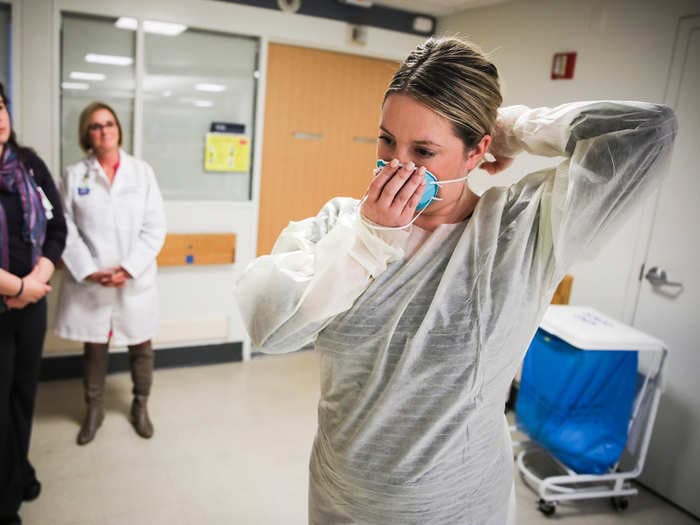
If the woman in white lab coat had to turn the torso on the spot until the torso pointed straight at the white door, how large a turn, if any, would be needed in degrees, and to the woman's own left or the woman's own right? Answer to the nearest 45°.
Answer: approximately 45° to the woman's own left

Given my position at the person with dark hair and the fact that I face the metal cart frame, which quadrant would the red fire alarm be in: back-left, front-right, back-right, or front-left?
front-left

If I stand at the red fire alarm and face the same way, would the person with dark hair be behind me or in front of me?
in front

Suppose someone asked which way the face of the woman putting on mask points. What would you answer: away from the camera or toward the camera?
toward the camera

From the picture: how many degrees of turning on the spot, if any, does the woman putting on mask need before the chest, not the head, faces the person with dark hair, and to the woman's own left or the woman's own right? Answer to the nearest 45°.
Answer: approximately 90° to the woman's own right

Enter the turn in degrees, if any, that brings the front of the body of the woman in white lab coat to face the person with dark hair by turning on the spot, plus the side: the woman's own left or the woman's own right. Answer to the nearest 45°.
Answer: approximately 45° to the woman's own right

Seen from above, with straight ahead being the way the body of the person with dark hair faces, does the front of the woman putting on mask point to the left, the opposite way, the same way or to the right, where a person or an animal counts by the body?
to the right

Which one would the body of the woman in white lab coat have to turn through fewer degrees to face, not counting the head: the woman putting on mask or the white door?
the woman putting on mask

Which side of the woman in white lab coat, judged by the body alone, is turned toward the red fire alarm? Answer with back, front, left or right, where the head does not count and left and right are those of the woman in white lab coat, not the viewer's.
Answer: left

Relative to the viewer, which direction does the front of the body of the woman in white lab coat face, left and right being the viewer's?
facing the viewer

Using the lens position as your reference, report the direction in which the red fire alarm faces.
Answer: facing the viewer and to the left of the viewer

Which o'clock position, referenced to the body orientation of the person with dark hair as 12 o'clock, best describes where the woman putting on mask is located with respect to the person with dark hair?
The woman putting on mask is roughly at 11 o'clock from the person with dark hair.

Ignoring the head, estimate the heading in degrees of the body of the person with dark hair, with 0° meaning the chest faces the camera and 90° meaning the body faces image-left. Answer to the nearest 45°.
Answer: approximately 0°

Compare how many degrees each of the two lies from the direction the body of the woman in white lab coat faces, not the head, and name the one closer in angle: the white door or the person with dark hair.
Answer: the person with dark hair

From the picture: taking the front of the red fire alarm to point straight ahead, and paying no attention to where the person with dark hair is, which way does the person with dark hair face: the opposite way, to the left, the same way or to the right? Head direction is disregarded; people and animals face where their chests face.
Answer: to the left

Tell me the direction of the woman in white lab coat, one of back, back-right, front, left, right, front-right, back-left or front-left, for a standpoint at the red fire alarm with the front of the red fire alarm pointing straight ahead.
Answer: front

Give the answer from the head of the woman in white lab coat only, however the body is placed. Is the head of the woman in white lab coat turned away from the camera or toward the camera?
toward the camera
